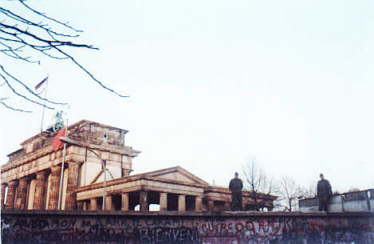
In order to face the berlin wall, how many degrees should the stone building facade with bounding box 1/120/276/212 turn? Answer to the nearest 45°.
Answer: approximately 45° to its left

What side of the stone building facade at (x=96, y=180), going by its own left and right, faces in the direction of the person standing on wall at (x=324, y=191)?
left

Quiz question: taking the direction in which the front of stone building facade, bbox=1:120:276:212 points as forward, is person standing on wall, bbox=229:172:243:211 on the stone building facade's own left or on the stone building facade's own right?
on the stone building facade's own left

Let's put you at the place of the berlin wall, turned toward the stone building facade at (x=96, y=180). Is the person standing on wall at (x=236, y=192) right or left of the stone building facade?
right

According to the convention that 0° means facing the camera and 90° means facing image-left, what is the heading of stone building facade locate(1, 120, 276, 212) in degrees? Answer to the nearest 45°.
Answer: approximately 45°
